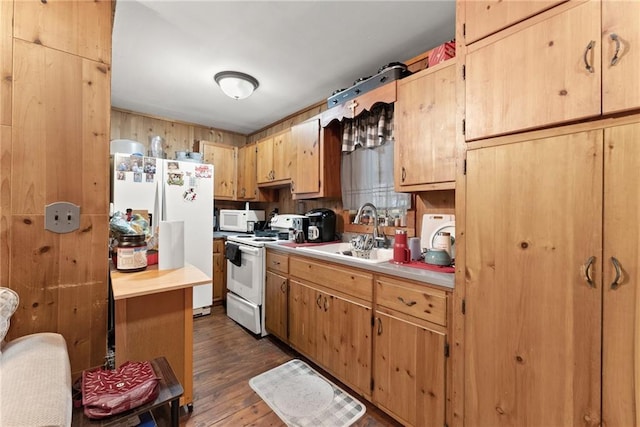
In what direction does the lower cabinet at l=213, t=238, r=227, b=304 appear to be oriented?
toward the camera

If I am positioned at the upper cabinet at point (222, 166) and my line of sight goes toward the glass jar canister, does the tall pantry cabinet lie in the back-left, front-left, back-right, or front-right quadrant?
front-left

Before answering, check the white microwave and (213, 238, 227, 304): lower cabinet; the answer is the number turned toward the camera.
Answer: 2

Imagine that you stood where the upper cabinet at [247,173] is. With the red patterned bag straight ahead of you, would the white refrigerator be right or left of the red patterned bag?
right

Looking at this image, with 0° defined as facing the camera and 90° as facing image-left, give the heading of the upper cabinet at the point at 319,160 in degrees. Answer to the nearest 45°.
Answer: approximately 45°

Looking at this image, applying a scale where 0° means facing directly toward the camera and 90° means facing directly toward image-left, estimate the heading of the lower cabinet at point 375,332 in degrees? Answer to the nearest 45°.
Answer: approximately 45°

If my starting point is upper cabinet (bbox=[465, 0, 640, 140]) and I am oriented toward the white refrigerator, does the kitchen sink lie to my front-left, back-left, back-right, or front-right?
front-right

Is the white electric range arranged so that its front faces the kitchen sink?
no

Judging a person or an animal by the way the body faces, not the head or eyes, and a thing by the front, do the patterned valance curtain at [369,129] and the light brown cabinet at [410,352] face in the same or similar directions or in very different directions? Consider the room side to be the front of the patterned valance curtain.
same or similar directions

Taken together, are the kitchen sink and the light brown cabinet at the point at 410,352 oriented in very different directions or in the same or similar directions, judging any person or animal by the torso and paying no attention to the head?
same or similar directions

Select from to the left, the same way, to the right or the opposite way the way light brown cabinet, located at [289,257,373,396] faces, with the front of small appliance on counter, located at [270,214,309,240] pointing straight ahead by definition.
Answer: the same way

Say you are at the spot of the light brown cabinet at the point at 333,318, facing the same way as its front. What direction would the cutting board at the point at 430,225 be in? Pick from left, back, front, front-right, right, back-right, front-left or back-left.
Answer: back-left

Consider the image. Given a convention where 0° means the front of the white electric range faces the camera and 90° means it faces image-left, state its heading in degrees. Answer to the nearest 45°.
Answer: approximately 45°

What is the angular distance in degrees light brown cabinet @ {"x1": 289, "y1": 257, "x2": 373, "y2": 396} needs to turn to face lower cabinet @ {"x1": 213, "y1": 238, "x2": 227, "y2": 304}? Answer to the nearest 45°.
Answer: approximately 90° to its right

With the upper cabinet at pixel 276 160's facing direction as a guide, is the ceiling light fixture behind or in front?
in front

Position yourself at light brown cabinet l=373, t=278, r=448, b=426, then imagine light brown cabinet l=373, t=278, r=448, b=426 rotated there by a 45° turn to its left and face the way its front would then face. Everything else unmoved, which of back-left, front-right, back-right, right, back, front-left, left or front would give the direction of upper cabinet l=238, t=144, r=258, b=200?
back-right

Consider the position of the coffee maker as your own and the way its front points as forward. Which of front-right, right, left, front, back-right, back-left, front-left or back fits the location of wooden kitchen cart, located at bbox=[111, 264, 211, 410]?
front

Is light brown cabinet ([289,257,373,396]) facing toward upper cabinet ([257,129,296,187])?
no

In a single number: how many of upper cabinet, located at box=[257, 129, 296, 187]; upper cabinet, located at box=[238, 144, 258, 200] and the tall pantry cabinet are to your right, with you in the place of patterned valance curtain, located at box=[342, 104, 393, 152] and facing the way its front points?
2
